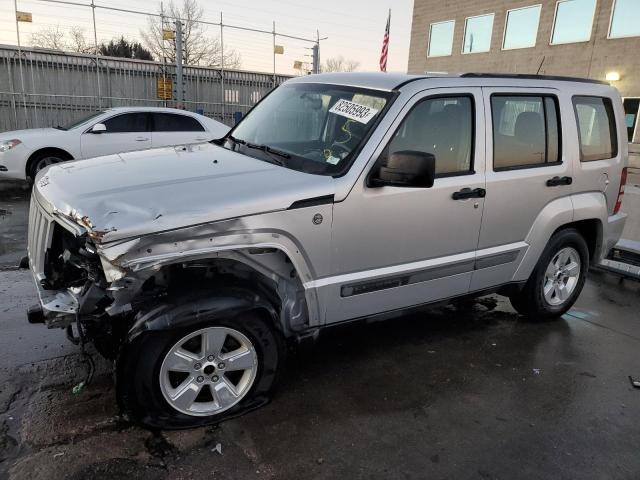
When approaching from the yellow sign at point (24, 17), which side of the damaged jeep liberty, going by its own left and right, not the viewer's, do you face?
right

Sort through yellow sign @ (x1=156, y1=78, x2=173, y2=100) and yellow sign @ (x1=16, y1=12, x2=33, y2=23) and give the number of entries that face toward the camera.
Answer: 2

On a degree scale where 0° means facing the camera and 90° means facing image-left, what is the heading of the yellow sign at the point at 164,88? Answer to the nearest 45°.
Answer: approximately 0°

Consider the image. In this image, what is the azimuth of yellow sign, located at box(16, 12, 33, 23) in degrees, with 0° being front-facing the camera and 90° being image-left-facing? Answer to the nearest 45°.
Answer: approximately 0°

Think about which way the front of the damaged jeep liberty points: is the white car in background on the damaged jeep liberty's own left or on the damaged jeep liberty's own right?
on the damaged jeep liberty's own right

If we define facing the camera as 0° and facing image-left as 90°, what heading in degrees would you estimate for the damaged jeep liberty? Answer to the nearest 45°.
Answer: approximately 45°

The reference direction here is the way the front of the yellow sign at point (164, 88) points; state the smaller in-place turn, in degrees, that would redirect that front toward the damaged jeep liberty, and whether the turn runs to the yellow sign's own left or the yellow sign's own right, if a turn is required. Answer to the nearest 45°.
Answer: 0° — it already faces it
